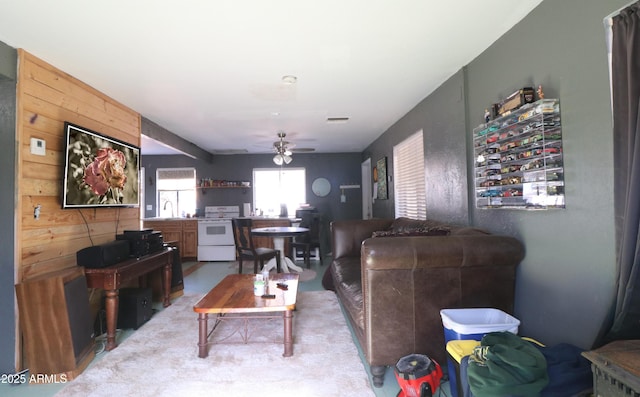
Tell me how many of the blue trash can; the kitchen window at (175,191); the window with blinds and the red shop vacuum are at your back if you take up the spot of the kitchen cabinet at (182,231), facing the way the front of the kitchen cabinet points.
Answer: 1

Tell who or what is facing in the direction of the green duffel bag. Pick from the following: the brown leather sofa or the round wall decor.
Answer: the round wall decor

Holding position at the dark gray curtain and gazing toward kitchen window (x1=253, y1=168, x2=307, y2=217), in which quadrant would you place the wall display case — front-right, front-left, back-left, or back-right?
front-right

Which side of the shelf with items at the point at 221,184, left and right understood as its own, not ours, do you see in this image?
front

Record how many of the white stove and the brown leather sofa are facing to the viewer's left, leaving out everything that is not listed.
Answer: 1

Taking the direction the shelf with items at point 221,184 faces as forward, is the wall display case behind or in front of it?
in front

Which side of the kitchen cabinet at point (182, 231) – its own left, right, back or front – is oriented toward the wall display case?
front

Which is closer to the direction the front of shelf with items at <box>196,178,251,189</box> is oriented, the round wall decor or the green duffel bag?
the green duffel bag

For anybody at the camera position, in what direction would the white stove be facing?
facing the viewer

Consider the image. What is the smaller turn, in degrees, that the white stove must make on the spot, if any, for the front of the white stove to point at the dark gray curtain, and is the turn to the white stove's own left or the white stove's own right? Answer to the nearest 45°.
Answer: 0° — it already faces it

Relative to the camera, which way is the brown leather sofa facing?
to the viewer's left

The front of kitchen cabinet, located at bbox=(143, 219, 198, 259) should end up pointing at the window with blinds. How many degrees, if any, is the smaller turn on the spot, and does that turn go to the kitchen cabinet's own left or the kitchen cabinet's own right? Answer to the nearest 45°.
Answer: approximately 45° to the kitchen cabinet's own left

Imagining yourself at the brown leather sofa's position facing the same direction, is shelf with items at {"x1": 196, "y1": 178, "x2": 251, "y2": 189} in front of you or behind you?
in front

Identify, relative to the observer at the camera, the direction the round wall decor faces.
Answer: facing the viewer
